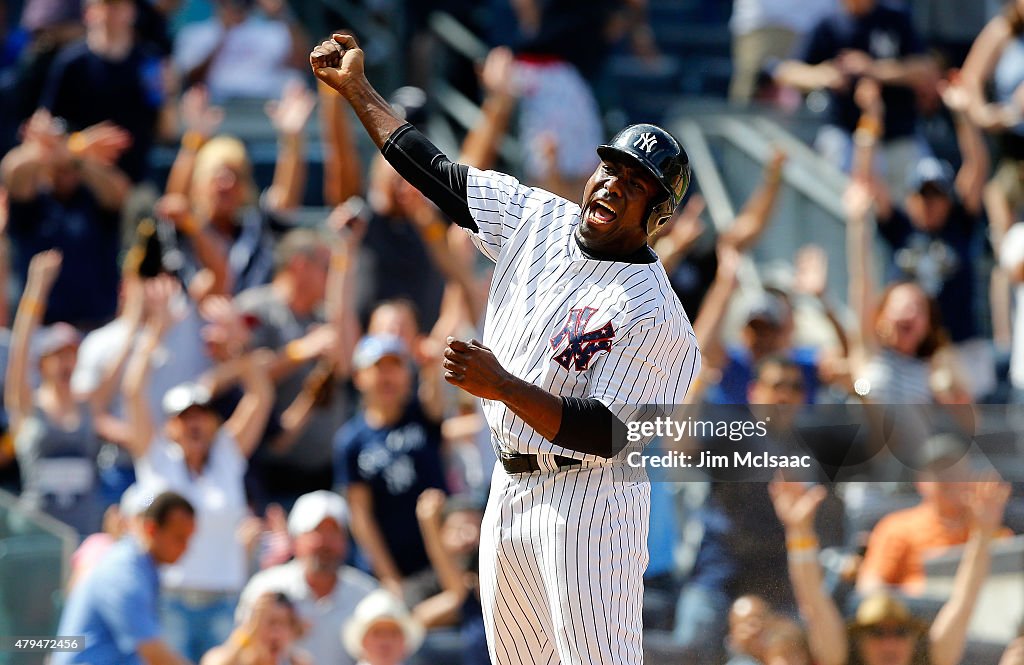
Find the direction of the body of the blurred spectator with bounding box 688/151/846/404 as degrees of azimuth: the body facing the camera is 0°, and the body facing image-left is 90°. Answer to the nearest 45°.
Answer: approximately 0°

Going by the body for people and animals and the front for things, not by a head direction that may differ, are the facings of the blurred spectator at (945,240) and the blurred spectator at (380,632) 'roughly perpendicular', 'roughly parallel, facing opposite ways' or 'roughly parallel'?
roughly parallel

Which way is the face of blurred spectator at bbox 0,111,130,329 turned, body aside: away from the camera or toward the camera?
toward the camera

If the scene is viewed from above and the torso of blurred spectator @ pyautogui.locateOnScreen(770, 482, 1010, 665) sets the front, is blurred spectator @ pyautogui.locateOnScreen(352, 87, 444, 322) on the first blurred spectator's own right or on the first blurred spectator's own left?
on the first blurred spectator's own right

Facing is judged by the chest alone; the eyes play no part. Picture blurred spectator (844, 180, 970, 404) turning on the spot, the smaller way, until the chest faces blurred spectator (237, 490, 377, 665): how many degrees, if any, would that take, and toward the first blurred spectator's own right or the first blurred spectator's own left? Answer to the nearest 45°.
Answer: approximately 45° to the first blurred spectator's own right

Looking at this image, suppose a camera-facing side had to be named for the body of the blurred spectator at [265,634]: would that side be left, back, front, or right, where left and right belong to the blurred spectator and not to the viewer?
front

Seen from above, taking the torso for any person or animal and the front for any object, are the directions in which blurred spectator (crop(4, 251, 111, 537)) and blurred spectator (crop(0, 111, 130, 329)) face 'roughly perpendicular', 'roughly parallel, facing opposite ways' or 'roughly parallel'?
roughly parallel

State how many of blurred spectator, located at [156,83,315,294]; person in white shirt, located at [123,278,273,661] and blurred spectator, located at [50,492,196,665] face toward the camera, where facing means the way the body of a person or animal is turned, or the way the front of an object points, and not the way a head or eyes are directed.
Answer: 2

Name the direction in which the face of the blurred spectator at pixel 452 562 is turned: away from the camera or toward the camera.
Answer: toward the camera

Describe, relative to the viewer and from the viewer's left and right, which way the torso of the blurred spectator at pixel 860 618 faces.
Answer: facing the viewer

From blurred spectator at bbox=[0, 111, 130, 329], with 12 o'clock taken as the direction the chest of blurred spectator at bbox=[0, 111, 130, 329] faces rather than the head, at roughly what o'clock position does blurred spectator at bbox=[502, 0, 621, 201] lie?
blurred spectator at bbox=[502, 0, 621, 201] is roughly at 9 o'clock from blurred spectator at bbox=[0, 111, 130, 329].

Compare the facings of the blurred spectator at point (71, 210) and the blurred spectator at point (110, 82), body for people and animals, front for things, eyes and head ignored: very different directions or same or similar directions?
same or similar directions

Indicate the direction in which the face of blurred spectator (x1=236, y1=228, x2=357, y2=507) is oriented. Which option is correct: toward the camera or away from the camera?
toward the camera

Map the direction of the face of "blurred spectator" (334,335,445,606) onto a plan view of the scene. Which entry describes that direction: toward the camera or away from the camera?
toward the camera

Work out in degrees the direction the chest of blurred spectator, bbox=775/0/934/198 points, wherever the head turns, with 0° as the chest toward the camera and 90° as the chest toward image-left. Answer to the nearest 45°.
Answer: approximately 0°

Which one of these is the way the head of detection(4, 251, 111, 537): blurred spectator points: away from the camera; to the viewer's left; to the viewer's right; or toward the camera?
toward the camera

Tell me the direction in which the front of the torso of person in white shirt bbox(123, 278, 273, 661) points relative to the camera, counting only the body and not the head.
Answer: toward the camera

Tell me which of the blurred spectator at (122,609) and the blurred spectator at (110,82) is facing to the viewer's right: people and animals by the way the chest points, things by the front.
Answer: the blurred spectator at (122,609)

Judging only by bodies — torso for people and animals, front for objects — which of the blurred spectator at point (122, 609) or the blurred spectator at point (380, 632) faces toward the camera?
the blurred spectator at point (380, 632)
